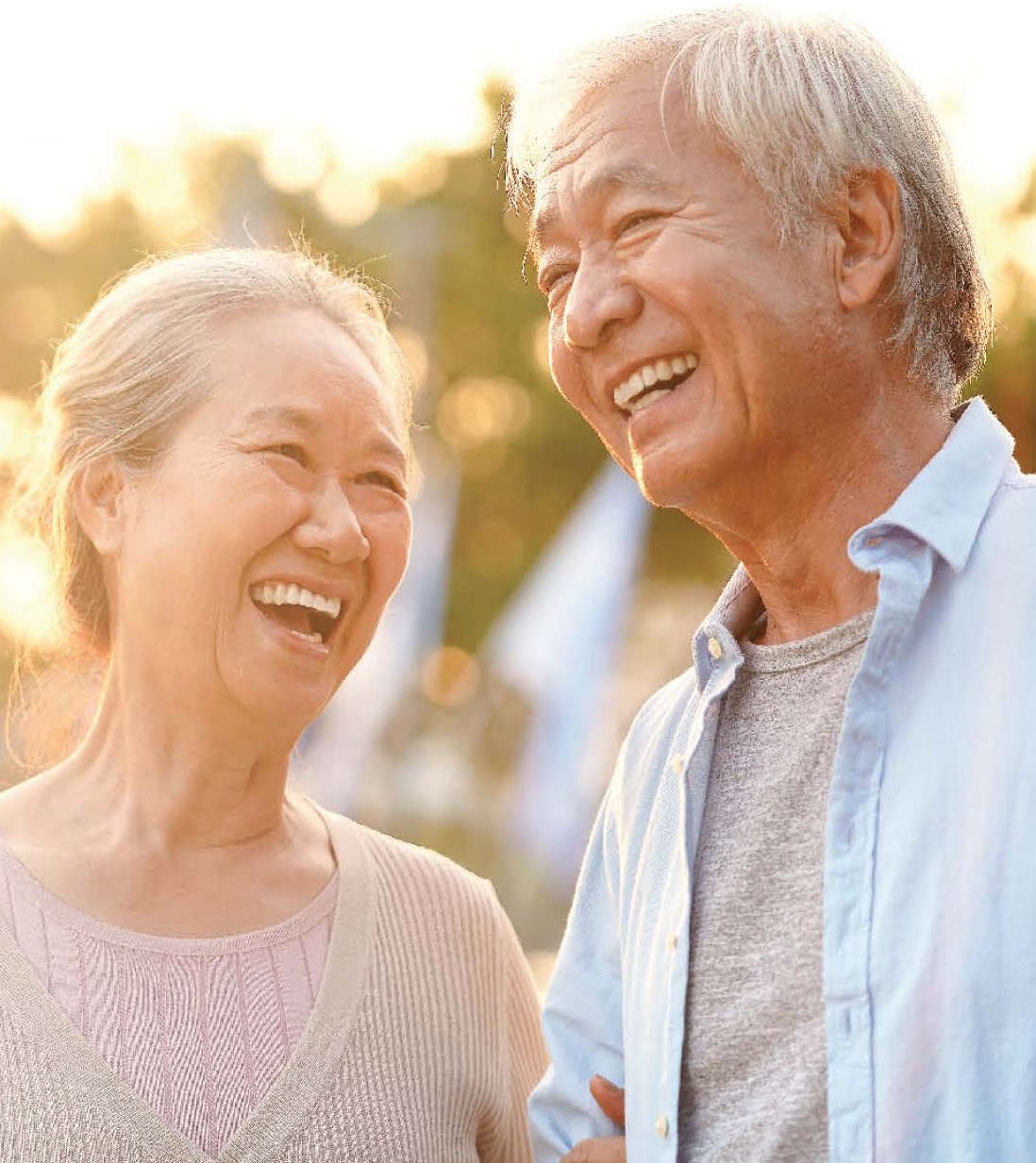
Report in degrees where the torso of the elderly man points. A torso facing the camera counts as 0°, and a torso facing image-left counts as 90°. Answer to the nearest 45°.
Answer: approximately 45°

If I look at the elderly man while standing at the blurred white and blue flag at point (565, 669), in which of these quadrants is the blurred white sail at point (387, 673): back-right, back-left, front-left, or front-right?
back-right

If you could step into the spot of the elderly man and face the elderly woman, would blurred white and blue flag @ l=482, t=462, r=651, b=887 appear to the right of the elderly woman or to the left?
right

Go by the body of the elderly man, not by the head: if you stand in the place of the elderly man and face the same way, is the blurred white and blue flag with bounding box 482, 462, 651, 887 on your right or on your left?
on your right

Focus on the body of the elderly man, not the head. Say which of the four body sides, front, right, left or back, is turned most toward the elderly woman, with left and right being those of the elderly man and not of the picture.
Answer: right

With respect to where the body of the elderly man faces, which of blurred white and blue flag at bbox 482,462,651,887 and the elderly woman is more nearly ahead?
the elderly woman

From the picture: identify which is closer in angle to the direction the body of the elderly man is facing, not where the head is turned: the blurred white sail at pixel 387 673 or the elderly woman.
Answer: the elderly woman

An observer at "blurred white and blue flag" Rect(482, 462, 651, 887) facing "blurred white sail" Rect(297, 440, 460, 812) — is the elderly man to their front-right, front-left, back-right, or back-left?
back-left

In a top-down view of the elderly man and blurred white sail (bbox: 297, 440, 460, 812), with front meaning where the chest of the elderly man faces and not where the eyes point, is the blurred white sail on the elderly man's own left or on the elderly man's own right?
on the elderly man's own right
